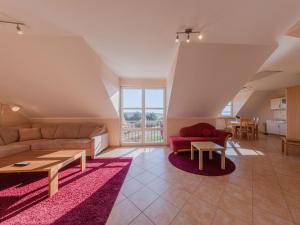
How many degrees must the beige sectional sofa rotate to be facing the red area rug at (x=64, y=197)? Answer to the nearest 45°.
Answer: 0° — it already faces it

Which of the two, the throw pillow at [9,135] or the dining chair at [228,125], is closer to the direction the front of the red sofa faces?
the throw pillow

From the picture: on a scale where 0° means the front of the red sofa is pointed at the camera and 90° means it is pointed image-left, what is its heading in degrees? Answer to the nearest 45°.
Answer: approximately 0°

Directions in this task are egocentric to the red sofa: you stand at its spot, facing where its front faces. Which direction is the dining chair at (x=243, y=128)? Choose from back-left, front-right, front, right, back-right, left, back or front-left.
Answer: back-left

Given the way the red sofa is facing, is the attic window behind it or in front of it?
behind

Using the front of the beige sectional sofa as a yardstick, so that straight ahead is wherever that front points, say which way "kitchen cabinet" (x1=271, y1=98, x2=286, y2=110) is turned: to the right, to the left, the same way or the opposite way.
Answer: to the right

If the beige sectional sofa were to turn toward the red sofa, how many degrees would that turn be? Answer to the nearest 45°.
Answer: approximately 45° to its left

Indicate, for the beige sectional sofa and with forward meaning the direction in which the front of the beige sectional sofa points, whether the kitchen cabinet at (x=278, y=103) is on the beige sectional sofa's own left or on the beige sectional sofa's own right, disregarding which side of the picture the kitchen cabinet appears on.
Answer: on the beige sectional sofa's own left
